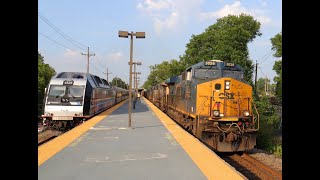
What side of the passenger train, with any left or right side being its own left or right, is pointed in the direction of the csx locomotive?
left

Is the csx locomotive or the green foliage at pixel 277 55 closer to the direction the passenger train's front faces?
the csx locomotive

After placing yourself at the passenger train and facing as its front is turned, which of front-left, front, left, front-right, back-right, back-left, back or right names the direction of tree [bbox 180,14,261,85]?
back

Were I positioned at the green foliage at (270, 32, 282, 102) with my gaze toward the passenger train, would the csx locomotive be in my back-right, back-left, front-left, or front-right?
front-left

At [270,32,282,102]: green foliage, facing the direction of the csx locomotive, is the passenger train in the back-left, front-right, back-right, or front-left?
front-right

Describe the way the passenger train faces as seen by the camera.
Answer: facing the viewer and to the left of the viewer

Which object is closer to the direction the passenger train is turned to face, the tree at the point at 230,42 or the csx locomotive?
the csx locomotive

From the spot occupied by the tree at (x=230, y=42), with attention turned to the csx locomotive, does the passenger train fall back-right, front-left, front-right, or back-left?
front-right

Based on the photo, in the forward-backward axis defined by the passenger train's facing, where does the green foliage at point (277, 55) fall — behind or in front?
behind
